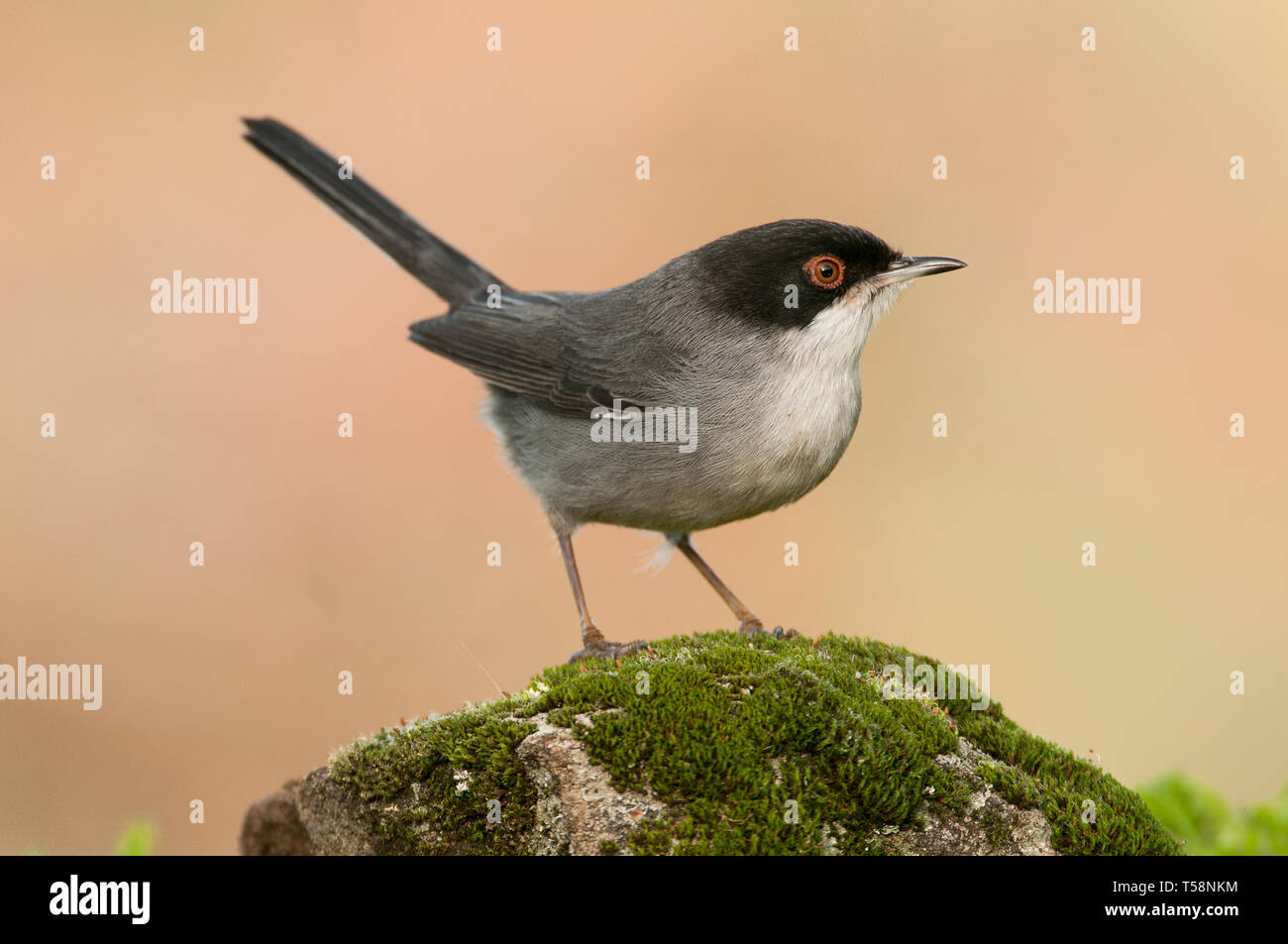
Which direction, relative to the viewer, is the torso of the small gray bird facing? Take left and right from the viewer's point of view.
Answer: facing to the right of the viewer
